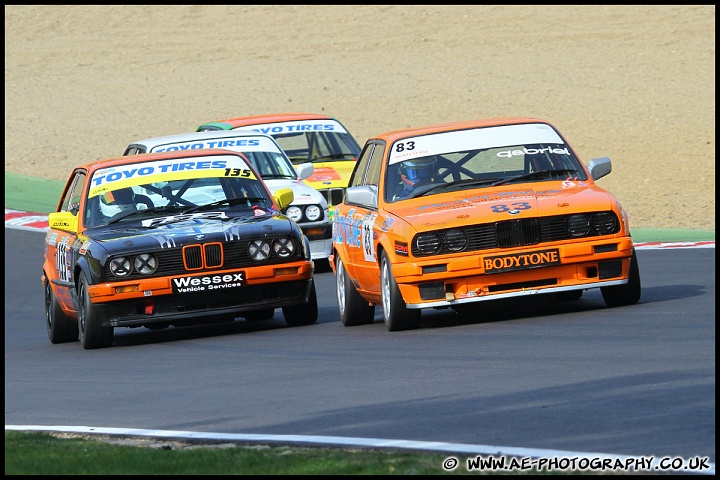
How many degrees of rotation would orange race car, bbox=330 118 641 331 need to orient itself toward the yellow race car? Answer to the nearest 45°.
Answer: approximately 180°

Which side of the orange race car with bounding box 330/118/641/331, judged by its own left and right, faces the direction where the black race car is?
right

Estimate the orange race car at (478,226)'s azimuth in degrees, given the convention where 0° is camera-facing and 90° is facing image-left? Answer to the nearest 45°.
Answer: approximately 0°
